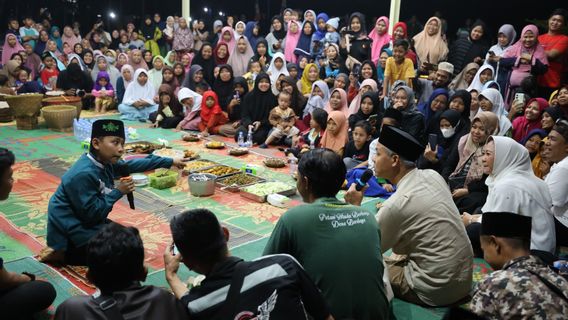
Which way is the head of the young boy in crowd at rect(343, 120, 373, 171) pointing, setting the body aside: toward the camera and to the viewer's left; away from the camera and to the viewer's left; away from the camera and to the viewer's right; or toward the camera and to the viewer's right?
toward the camera and to the viewer's left

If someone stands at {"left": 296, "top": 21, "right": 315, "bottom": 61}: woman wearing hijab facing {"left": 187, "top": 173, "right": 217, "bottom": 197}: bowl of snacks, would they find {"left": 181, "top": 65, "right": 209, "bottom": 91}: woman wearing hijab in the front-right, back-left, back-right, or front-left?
front-right

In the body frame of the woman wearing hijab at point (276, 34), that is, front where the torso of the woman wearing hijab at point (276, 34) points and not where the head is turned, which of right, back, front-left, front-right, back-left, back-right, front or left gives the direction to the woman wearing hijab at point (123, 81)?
right

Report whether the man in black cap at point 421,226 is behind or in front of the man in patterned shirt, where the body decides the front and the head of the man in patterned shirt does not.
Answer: in front

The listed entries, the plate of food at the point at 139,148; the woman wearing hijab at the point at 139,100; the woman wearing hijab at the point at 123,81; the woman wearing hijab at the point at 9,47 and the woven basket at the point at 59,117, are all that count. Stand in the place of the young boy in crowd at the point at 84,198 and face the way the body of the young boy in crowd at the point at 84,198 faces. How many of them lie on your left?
5

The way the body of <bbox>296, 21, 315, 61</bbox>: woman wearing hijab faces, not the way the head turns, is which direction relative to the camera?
toward the camera

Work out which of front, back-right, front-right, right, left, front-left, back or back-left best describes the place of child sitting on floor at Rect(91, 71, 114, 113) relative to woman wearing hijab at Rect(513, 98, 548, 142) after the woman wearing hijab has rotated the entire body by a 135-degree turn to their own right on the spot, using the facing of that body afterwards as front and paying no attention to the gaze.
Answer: left

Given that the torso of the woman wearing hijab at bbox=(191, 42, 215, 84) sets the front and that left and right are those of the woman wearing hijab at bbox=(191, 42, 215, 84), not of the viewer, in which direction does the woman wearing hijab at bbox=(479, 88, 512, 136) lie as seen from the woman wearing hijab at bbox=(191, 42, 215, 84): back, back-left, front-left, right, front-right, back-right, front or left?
front-left

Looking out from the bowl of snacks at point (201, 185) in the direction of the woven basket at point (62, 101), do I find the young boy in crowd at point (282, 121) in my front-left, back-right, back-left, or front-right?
front-right

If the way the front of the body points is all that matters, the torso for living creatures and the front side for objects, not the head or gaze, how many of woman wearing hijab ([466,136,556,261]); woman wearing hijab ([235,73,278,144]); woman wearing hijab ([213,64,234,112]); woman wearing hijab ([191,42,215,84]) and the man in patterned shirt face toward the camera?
3

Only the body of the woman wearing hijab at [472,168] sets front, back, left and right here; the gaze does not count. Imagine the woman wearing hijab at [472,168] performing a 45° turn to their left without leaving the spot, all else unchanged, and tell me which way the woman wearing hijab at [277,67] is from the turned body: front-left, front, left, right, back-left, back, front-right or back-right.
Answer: back-right

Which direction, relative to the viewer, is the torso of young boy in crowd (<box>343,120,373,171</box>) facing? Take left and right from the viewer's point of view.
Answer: facing the viewer and to the left of the viewer

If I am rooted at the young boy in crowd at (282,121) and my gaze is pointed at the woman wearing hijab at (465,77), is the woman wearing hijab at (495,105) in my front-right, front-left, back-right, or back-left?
front-right

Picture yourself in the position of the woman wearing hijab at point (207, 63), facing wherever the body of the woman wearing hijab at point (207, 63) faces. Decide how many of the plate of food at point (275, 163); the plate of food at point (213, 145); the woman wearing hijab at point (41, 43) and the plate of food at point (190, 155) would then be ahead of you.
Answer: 3

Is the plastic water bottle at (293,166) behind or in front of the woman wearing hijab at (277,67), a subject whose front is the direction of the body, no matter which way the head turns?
in front

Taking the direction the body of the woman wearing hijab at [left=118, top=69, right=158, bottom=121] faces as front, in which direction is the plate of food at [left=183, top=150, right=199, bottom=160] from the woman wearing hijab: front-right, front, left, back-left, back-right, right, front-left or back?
front
